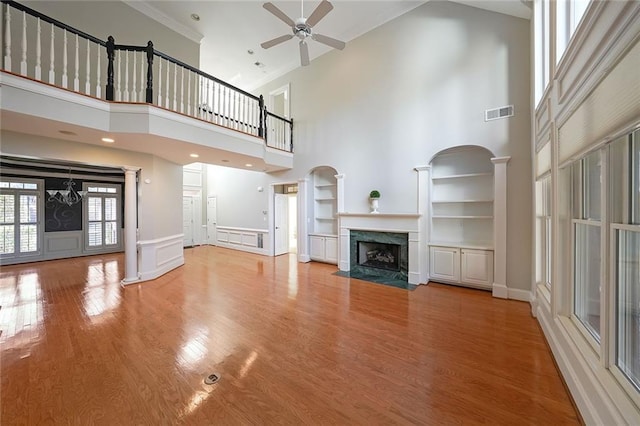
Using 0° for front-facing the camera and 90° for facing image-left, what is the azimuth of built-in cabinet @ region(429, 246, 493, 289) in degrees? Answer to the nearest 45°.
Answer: approximately 0°

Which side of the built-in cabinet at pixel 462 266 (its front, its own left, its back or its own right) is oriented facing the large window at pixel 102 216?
right

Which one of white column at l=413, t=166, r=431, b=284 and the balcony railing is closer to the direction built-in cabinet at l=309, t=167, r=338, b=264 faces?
the balcony railing

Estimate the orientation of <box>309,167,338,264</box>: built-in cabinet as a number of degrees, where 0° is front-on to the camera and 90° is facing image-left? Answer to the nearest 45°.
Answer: approximately 45°

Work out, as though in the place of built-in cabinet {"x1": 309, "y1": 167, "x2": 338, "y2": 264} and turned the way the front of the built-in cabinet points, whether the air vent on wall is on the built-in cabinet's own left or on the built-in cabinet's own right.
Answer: on the built-in cabinet's own left
